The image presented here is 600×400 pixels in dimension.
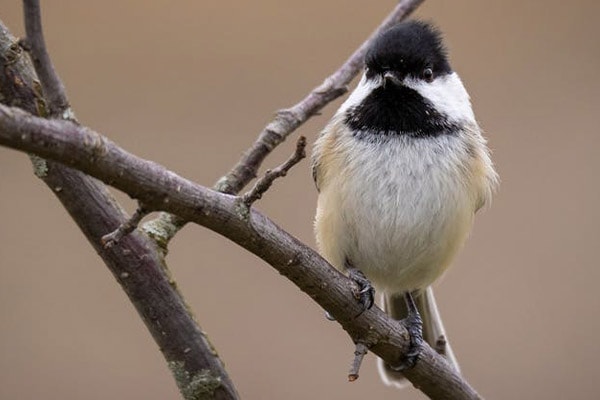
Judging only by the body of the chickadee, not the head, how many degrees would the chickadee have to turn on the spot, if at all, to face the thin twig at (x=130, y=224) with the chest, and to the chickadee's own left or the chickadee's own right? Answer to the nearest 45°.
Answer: approximately 45° to the chickadee's own right

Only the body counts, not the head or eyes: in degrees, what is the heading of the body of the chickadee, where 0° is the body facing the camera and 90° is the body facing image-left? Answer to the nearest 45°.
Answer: approximately 0°
